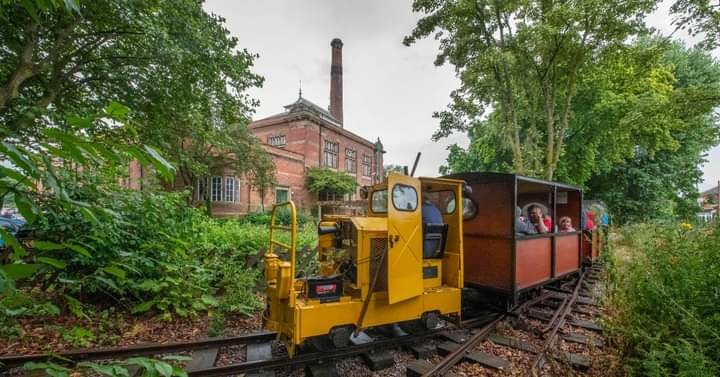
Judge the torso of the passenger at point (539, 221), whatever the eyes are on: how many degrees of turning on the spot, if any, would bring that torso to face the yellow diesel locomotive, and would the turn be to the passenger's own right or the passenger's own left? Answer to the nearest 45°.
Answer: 0° — they already face it

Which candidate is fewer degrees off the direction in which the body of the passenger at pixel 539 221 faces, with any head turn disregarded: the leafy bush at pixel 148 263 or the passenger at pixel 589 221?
the leafy bush

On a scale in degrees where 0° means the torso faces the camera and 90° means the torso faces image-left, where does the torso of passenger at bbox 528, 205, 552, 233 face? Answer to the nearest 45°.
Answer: approximately 45°

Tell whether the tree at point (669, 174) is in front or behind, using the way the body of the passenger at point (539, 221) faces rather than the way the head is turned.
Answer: behind

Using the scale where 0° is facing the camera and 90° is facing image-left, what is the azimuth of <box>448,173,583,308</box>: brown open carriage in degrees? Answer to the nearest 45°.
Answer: approximately 45°

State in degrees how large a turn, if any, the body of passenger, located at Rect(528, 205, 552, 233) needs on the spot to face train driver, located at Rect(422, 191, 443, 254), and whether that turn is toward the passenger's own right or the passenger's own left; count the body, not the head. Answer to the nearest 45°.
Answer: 0° — they already face them
